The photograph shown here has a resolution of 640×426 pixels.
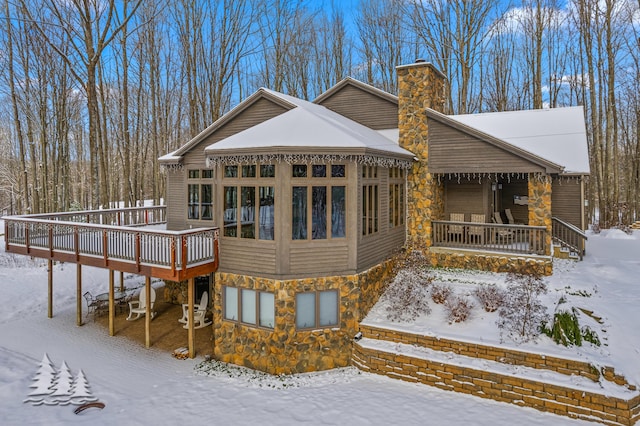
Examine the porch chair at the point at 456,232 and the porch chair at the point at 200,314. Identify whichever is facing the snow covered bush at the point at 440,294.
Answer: the porch chair at the point at 456,232

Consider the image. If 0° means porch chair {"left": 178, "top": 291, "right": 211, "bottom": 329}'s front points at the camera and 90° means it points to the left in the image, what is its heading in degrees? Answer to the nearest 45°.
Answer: approximately 45°

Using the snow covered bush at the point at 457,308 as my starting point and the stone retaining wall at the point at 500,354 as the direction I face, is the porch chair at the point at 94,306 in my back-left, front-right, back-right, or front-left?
back-right

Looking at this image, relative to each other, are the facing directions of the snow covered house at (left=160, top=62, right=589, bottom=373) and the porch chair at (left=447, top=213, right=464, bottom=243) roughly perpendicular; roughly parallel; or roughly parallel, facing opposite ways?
roughly parallel

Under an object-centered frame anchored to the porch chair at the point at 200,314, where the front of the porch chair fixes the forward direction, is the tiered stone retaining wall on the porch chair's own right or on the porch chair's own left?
on the porch chair's own left

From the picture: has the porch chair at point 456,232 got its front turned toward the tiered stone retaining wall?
yes

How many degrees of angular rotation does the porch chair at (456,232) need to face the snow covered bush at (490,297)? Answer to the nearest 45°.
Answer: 0° — it already faces it

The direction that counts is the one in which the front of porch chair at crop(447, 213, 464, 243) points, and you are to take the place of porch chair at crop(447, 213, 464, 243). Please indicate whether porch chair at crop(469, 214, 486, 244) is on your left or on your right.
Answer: on your left

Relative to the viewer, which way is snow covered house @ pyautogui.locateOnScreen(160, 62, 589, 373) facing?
toward the camera

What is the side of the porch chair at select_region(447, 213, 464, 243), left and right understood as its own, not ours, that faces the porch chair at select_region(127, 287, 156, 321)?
right

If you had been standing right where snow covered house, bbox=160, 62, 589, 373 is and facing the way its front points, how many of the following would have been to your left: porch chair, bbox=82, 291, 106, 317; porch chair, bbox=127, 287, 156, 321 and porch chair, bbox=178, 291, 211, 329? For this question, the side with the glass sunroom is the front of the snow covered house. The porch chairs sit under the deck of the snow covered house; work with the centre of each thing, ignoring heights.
0

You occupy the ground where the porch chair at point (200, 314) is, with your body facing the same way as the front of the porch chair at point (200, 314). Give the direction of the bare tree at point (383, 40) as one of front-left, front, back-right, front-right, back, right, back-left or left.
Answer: back
